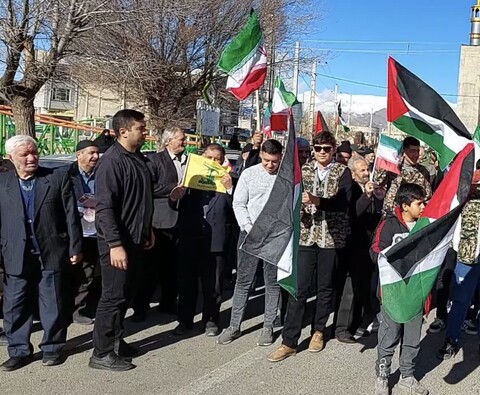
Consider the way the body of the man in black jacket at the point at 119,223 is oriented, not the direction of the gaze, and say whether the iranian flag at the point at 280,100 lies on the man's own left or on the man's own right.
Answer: on the man's own left

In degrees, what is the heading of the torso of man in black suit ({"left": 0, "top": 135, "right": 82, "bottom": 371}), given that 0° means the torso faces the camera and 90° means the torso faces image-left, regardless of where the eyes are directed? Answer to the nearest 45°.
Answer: approximately 0°

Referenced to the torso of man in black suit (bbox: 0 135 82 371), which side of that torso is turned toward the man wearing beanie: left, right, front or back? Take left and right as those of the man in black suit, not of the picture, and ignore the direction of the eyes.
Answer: back

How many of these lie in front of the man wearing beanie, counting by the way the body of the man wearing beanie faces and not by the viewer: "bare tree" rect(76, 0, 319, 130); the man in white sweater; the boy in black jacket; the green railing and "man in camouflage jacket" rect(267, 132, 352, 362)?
3

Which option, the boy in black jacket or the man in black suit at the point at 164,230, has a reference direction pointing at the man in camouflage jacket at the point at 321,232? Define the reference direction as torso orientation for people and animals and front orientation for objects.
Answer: the man in black suit

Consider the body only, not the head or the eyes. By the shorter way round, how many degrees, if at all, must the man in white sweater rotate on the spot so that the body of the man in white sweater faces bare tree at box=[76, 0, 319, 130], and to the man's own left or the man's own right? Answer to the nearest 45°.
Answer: approximately 180°

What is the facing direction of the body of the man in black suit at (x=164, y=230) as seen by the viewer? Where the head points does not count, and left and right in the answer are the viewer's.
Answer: facing the viewer and to the right of the viewer

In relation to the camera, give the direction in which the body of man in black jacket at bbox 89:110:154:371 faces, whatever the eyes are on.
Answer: to the viewer's right

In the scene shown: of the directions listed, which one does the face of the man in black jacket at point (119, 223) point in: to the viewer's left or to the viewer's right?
to the viewer's right

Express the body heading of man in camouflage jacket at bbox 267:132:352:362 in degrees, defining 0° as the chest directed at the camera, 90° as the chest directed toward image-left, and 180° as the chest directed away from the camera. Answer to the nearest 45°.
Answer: approximately 45°

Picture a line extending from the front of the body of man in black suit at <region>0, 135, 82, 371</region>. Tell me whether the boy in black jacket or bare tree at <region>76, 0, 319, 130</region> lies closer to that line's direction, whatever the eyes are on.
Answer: the boy in black jacket

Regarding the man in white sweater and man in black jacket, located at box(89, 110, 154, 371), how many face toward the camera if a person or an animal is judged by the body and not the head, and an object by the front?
1

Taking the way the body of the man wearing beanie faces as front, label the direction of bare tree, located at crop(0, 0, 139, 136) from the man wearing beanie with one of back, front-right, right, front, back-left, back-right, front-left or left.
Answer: back-left
